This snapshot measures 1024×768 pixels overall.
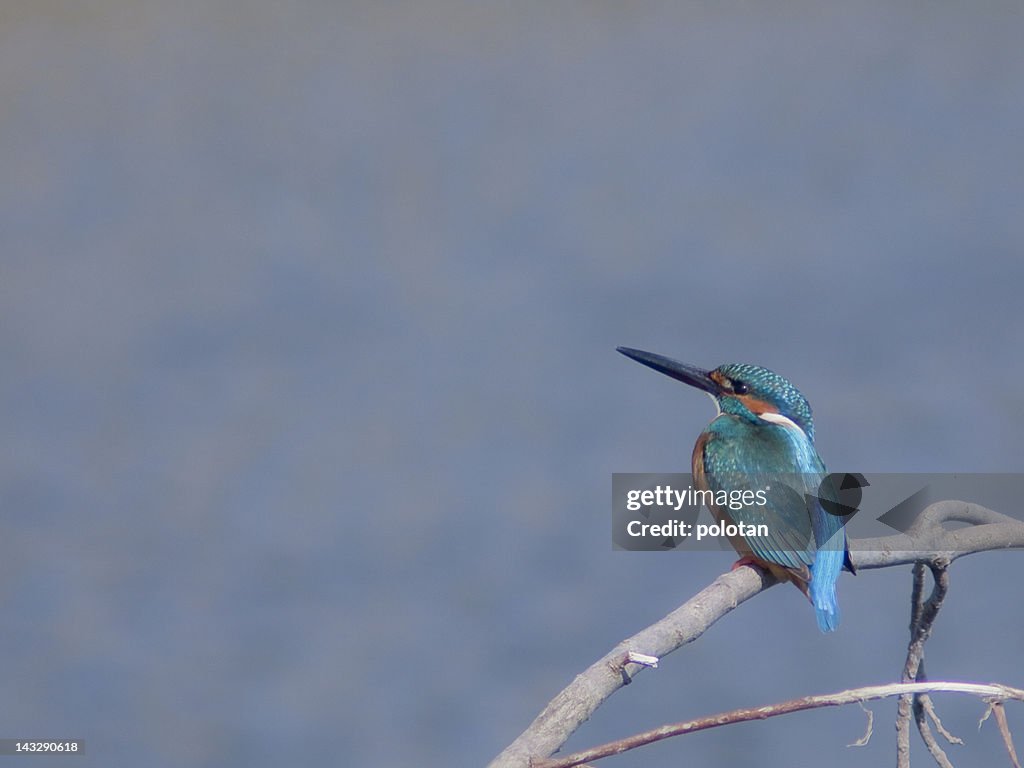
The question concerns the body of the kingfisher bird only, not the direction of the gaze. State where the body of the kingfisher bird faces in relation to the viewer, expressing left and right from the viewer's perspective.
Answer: facing away from the viewer and to the left of the viewer
